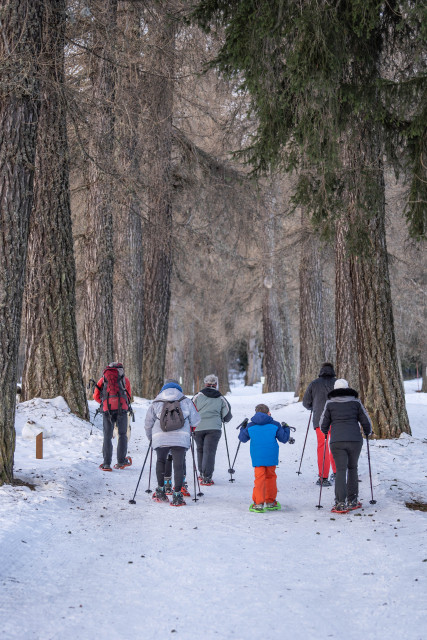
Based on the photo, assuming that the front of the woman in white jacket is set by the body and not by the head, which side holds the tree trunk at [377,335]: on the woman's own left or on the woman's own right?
on the woman's own right

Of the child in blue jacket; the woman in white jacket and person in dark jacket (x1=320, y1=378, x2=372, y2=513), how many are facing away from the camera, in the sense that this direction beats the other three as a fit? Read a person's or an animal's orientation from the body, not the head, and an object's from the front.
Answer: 3

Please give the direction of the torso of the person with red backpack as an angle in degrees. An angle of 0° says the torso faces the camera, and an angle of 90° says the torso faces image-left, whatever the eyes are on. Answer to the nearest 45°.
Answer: approximately 180°

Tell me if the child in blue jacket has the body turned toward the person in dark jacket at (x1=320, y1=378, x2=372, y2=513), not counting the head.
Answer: no

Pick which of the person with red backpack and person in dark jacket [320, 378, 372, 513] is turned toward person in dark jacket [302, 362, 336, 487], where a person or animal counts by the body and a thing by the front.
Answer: person in dark jacket [320, 378, 372, 513]

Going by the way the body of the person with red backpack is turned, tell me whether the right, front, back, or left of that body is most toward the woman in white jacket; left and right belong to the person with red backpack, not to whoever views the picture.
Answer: back

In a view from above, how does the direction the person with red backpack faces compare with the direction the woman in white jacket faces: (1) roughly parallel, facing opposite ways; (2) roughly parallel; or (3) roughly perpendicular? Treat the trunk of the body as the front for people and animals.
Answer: roughly parallel

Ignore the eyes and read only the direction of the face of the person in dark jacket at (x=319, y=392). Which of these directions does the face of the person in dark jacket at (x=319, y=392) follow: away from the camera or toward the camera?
away from the camera

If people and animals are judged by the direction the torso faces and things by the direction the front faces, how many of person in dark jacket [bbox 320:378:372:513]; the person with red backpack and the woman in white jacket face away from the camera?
3

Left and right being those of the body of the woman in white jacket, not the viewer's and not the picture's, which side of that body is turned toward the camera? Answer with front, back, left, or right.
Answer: back

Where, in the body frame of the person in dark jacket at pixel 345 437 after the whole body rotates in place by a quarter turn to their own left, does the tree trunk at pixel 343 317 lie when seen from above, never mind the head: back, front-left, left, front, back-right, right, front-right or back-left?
right

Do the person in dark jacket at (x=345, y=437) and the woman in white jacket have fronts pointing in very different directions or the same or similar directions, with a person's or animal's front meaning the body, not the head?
same or similar directions

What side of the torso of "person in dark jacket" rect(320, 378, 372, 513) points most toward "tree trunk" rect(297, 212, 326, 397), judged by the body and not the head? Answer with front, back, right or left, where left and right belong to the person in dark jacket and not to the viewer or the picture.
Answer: front

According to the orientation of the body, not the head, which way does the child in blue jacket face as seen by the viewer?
away from the camera

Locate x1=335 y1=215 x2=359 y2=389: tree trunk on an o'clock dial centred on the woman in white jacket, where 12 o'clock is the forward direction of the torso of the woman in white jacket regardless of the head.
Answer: The tree trunk is roughly at 1 o'clock from the woman in white jacket.

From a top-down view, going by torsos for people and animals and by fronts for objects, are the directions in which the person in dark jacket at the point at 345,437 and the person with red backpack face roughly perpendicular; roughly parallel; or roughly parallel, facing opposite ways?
roughly parallel

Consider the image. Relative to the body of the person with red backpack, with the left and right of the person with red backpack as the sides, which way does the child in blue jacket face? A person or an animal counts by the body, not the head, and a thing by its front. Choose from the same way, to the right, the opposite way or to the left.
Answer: the same way

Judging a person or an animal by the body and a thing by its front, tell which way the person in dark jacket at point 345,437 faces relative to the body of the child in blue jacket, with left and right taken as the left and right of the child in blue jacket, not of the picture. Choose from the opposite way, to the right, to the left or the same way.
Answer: the same way

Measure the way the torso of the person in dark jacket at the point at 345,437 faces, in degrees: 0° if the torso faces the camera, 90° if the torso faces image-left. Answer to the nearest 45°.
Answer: approximately 180°
